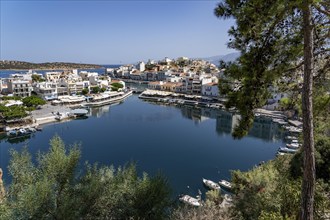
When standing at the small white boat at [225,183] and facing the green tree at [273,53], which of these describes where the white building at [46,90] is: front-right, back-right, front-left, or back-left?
back-right

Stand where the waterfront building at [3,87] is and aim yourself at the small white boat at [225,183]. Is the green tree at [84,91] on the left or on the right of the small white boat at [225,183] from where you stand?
left

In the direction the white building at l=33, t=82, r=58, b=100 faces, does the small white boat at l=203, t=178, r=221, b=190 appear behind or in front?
in front

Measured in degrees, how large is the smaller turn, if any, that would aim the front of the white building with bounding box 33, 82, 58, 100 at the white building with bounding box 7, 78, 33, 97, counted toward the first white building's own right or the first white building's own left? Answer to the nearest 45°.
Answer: approximately 135° to the first white building's own right

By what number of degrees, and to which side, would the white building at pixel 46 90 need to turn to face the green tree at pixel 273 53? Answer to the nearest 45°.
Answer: approximately 45° to its right

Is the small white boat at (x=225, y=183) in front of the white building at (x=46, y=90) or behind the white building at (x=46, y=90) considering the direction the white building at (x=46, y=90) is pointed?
in front

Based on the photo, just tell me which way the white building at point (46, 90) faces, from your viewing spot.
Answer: facing the viewer and to the right of the viewer
